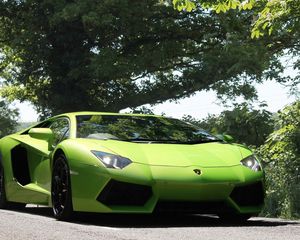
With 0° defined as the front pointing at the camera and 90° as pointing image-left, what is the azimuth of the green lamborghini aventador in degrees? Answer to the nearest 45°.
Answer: approximately 315°

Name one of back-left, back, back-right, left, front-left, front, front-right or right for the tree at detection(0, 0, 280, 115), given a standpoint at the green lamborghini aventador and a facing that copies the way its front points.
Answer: back-left
